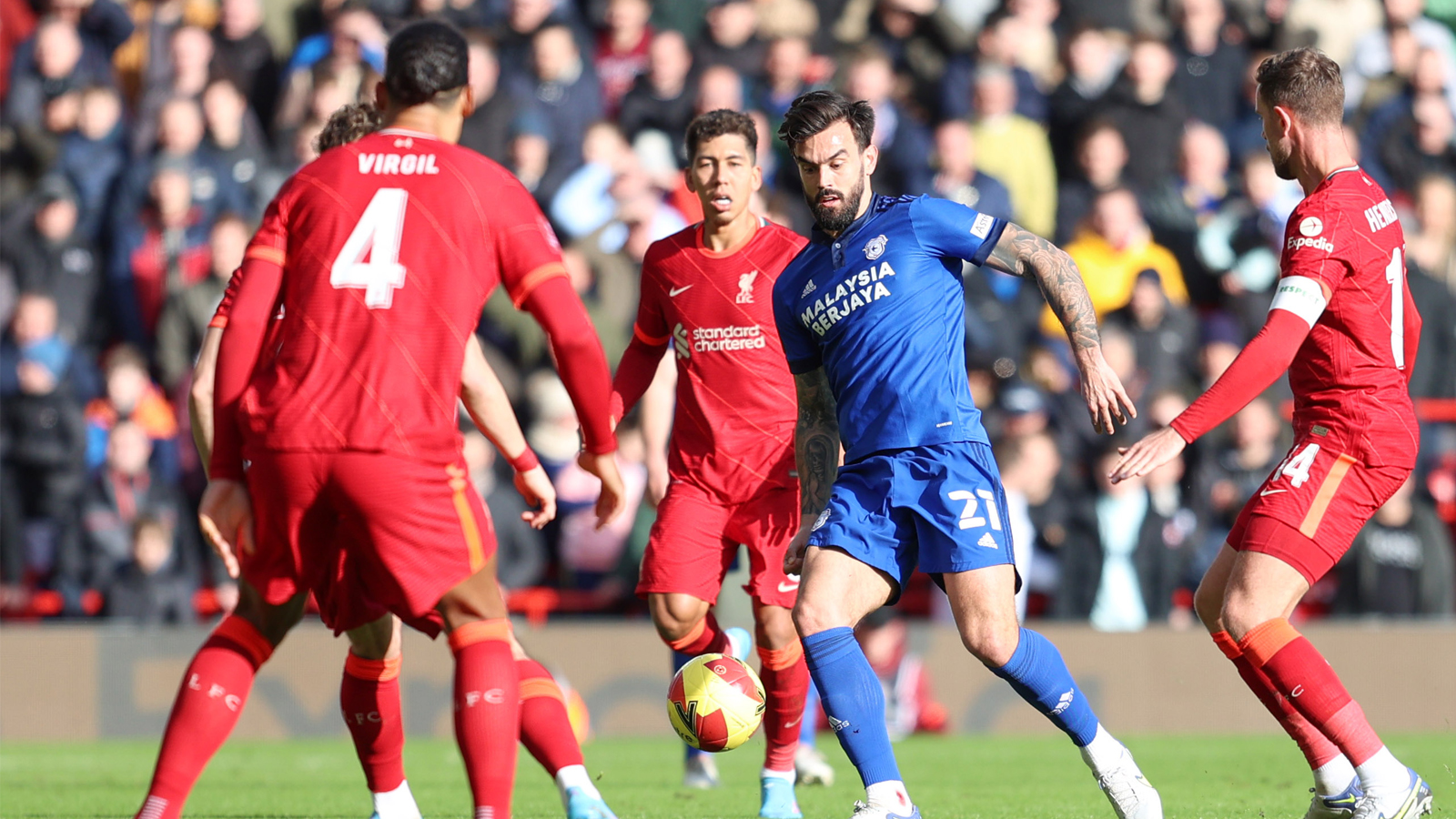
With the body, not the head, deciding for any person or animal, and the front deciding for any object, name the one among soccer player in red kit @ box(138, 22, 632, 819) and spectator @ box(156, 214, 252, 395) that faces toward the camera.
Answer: the spectator

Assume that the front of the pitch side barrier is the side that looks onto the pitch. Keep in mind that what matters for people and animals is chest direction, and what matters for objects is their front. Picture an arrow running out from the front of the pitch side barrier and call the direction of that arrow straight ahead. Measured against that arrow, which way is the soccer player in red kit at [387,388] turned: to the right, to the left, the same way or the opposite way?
the opposite way

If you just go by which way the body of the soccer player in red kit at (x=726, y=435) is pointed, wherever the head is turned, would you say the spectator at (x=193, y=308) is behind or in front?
behind

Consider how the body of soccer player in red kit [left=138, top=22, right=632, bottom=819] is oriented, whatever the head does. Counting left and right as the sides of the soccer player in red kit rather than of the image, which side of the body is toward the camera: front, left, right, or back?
back

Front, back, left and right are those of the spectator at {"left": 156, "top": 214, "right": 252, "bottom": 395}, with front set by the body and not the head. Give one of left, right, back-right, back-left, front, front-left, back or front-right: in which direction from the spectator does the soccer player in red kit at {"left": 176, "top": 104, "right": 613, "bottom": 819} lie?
front

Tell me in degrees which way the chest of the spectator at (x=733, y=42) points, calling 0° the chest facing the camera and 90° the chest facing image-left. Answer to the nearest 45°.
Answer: approximately 0°

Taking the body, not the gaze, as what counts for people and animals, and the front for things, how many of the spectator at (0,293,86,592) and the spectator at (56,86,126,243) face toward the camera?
2

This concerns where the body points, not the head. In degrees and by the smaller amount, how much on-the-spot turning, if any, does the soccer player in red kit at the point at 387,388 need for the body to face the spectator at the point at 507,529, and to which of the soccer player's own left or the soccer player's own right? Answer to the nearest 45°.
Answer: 0° — they already face them

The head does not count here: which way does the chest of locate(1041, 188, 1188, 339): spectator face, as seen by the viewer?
toward the camera

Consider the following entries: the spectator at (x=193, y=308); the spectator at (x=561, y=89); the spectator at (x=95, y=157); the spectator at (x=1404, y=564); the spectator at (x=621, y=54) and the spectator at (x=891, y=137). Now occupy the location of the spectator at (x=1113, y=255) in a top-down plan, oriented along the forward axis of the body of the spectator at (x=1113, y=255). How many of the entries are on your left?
1

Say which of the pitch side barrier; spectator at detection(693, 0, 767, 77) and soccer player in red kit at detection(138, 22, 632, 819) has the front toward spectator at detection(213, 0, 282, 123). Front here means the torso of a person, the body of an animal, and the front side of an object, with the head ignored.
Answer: the soccer player in red kit

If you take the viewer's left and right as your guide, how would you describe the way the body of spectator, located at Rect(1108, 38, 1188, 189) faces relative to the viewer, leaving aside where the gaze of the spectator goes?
facing the viewer

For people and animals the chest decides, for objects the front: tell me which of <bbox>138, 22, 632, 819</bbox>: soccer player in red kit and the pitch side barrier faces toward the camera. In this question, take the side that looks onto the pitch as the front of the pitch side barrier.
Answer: the pitch side barrier

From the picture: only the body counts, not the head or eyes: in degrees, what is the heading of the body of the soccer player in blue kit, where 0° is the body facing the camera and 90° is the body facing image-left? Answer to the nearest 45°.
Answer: approximately 45°
